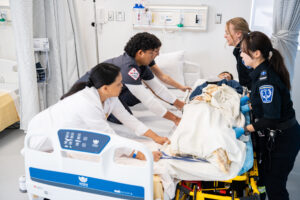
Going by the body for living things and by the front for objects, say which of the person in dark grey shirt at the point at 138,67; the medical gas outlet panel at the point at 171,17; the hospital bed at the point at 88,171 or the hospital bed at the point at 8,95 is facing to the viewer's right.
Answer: the person in dark grey shirt

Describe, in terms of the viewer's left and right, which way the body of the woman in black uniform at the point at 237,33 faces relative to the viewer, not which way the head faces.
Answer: facing to the left of the viewer

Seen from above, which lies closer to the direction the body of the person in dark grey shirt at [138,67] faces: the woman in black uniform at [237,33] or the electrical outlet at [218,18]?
the woman in black uniform

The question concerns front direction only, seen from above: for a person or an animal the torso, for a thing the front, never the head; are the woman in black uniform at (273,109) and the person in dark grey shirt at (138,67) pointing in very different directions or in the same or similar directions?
very different directions

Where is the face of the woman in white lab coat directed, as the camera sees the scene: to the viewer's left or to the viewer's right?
to the viewer's right

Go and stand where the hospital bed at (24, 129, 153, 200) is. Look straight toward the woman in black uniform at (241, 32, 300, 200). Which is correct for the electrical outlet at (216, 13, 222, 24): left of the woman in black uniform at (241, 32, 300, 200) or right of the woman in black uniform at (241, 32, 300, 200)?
left

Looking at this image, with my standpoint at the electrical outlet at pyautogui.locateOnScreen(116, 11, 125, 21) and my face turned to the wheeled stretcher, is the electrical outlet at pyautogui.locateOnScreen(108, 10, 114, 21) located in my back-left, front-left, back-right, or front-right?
back-right

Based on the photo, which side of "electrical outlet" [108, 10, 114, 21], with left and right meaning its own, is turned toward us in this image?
front

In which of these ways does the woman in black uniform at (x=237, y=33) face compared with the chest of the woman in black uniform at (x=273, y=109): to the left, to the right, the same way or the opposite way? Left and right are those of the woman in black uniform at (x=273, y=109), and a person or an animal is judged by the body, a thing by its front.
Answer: the same way

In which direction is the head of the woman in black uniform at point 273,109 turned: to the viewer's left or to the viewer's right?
to the viewer's left

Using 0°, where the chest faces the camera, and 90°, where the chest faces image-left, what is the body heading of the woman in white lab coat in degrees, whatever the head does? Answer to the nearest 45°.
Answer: approximately 270°

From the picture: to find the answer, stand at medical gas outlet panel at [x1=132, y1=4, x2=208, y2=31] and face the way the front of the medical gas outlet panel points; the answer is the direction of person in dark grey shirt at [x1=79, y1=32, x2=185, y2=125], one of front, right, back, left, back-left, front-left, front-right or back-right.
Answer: front

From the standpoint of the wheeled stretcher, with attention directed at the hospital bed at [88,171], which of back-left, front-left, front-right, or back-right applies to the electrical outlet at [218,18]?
back-right

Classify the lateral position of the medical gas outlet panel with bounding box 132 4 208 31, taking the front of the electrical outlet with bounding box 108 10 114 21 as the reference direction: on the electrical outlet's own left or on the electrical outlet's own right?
on the electrical outlet's own left

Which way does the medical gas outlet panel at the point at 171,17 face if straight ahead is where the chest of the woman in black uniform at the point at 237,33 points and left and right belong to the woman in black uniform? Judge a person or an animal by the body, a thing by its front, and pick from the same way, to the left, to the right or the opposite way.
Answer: to the left

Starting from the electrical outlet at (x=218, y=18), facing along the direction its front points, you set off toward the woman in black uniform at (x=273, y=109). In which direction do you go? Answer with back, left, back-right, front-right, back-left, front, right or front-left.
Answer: front

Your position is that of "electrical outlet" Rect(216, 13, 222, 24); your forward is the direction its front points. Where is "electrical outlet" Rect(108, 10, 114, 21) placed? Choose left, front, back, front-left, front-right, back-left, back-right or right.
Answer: right

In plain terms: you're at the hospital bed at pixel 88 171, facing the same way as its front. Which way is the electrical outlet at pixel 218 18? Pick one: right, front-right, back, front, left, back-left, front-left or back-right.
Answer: back

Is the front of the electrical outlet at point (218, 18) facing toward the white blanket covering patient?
yes
